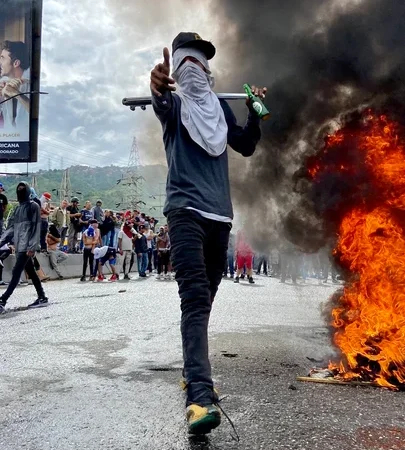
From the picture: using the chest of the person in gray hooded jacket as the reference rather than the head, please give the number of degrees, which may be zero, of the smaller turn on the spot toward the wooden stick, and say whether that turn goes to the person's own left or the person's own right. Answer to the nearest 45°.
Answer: approximately 45° to the person's own left

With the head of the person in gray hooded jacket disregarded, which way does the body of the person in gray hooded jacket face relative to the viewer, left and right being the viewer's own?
facing the viewer and to the left of the viewer

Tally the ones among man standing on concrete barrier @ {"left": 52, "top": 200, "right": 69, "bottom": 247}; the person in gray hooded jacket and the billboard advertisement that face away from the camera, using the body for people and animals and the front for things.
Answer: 0

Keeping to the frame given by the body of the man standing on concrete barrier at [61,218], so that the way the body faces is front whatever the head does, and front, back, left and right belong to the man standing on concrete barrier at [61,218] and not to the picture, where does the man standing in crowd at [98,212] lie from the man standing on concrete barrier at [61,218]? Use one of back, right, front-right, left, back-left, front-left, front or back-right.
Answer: left

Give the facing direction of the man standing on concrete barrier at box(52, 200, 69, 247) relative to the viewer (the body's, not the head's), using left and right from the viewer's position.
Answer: facing the viewer and to the right of the viewer

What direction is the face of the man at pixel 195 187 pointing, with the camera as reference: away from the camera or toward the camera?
toward the camera

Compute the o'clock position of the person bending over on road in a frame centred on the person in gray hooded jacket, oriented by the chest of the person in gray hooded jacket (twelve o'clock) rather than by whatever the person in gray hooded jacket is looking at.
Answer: The person bending over on road is roughly at 5 o'clock from the person in gray hooded jacket.

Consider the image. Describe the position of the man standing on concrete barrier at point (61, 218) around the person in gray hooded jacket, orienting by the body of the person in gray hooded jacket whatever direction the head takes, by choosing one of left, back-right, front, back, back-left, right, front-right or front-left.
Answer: back-right

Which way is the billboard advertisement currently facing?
toward the camera

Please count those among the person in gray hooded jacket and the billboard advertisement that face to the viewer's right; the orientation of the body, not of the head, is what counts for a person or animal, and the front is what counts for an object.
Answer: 0
